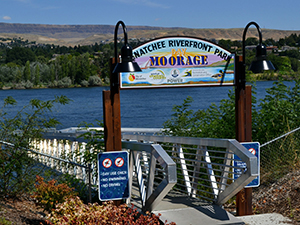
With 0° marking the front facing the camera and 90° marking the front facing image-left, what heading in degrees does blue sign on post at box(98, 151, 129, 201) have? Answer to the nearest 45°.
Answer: approximately 0°

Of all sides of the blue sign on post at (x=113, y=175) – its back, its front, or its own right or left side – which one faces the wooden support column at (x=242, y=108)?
left

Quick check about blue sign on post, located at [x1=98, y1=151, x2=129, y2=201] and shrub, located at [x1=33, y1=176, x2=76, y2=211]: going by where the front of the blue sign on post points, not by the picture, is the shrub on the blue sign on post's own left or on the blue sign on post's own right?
on the blue sign on post's own right

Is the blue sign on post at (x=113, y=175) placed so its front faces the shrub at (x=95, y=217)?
yes

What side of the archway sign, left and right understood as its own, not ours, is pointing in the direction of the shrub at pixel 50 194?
right

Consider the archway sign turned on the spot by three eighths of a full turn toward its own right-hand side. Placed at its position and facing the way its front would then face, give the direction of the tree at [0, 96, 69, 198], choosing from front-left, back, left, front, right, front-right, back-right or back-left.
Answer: front-left

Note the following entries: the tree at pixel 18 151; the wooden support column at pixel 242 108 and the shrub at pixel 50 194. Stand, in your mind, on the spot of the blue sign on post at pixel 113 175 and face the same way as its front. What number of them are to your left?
1

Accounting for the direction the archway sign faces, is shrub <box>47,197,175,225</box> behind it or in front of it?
in front

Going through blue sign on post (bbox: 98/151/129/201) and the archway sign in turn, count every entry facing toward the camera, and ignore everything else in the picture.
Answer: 2

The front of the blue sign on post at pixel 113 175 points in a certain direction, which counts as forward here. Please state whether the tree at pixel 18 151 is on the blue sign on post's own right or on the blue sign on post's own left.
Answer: on the blue sign on post's own right
